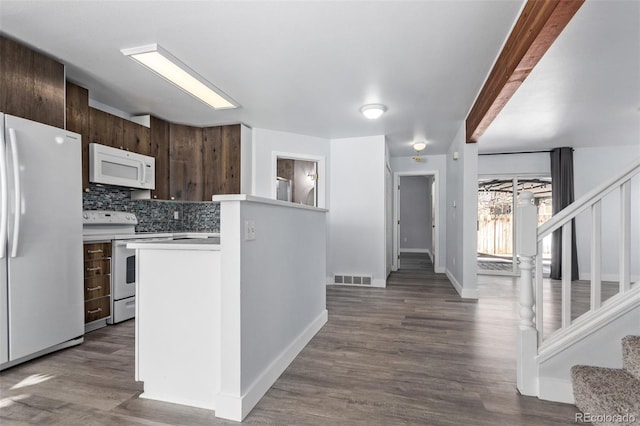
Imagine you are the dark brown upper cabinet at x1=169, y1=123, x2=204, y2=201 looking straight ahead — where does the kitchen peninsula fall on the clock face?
The kitchen peninsula is roughly at 12 o'clock from the dark brown upper cabinet.

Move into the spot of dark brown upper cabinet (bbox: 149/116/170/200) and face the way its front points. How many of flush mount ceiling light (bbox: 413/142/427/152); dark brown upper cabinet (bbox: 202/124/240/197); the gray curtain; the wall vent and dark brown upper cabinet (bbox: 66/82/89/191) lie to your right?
1

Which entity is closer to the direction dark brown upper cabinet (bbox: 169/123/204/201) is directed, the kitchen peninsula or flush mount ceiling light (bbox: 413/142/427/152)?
the kitchen peninsula

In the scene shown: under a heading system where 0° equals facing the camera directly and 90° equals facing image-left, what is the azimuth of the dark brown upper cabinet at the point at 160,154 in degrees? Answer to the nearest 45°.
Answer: approximately 315°

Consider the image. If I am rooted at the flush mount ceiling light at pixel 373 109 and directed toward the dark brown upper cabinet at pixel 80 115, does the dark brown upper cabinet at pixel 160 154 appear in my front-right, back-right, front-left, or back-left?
front-right

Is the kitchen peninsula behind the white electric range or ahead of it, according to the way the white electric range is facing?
ahead

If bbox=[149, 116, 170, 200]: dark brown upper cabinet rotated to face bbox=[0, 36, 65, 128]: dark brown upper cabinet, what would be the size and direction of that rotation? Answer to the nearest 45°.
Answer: approximately 90° to its right

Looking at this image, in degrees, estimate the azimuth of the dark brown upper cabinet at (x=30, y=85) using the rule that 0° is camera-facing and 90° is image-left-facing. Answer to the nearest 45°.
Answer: approximately 315°

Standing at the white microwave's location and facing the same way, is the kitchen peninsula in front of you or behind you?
in front

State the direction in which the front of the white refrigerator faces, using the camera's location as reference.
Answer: facing the viewer and to the right of the viewer

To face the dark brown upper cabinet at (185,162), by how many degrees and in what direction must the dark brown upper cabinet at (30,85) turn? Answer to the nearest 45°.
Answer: approximately 90° to its left

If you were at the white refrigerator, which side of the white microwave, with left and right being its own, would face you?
right

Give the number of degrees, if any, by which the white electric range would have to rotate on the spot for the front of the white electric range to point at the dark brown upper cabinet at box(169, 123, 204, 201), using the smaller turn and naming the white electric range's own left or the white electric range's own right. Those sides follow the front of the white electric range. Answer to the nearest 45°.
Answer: approximately 90° to the white electric range's own left
